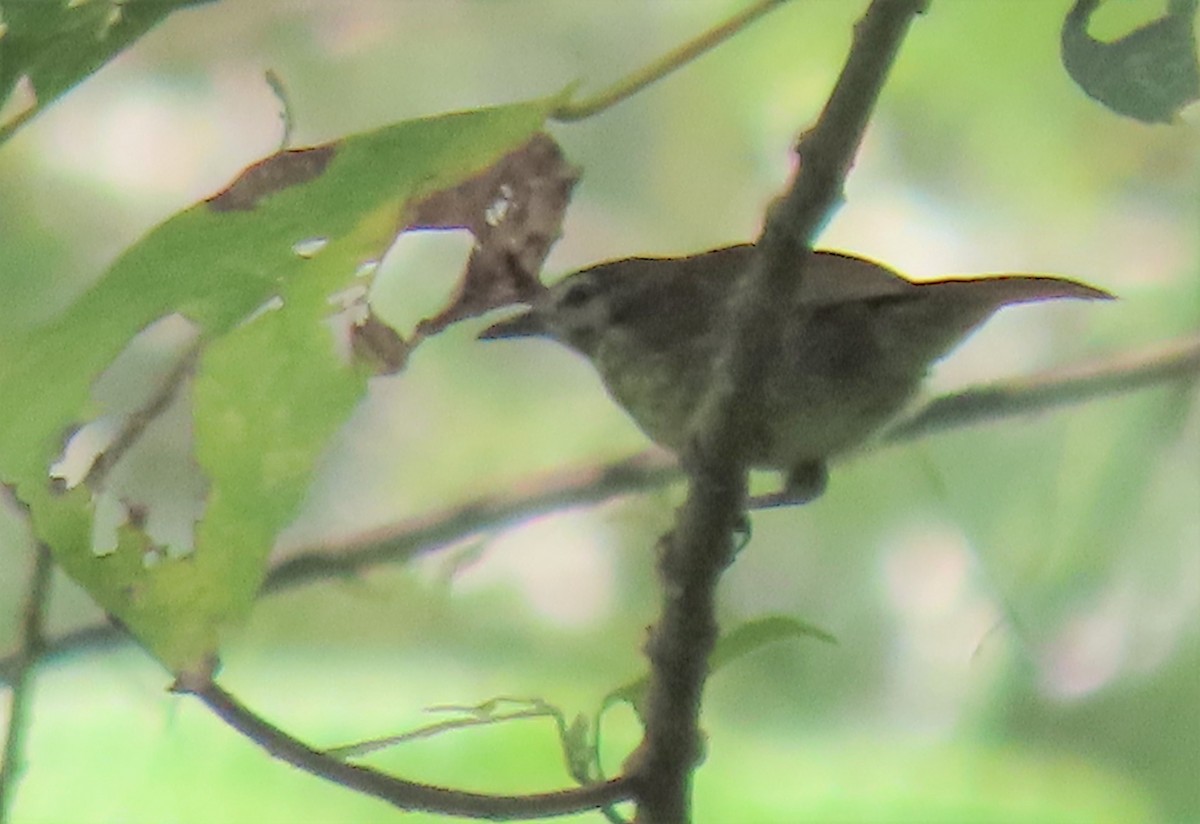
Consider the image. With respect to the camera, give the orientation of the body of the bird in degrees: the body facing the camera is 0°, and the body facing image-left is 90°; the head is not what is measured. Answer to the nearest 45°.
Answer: approximately 90°
